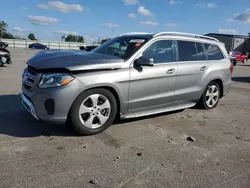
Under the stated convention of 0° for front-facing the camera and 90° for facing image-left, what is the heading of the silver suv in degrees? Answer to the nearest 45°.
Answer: approximately 45°
